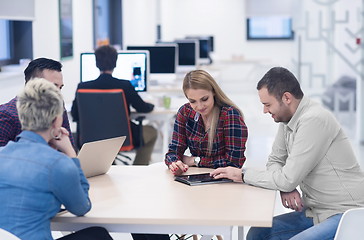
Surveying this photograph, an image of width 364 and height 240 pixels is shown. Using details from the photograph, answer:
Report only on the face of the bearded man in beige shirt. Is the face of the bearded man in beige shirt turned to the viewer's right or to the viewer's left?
to the viewer's left

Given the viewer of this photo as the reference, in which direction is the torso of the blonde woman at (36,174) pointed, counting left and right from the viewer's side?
facing away from the viewer and to the right of the viewer

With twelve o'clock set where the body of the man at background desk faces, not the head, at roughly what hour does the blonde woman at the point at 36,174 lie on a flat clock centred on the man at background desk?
The blonde woman is roughly at 6 o'clock from the man at background desk.

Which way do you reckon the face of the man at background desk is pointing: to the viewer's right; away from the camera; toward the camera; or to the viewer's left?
away from the camera

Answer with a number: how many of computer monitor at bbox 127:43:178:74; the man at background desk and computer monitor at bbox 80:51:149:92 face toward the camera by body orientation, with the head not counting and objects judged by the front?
2

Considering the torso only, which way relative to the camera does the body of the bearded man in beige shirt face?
to the viewer's left

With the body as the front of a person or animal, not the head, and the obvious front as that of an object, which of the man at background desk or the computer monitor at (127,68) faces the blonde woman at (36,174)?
the computer monitor

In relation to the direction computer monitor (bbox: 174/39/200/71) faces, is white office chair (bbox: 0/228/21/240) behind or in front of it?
in front

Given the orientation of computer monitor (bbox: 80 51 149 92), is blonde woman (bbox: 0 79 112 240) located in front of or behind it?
in front

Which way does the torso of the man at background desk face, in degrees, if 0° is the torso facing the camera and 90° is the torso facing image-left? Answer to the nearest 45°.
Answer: approximately 180°

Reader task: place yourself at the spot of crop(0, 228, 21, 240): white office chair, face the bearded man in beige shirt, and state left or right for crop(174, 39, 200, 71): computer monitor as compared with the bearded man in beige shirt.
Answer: left

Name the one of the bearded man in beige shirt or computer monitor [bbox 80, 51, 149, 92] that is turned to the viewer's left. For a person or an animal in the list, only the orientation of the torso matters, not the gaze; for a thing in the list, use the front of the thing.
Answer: the bearded man in beige shirt
